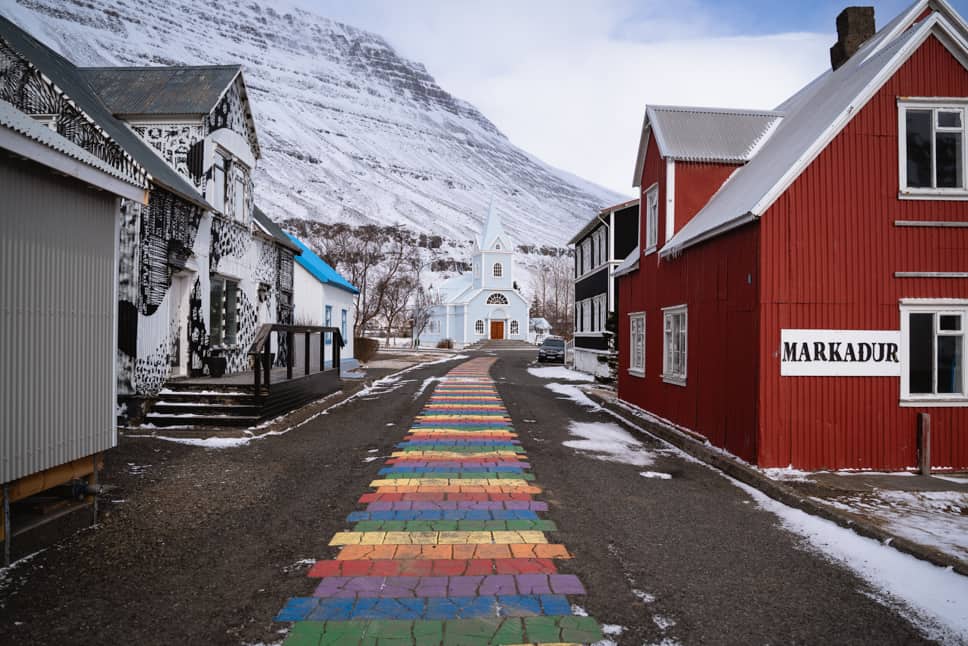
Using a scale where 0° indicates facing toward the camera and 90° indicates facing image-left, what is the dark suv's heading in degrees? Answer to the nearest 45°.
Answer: approximately 0°

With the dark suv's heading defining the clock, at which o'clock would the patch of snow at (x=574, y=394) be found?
The patch of snow is roughly at 12 o'clock from the dark suv.

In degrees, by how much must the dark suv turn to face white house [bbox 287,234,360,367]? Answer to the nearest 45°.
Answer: approximately 45° to its right

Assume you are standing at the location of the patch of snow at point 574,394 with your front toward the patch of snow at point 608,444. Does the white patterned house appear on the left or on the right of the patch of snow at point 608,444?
right

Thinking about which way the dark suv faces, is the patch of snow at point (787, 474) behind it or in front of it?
in front

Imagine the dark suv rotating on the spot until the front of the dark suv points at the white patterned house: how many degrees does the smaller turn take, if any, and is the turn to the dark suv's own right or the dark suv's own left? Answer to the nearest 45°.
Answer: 0° — it already faces it

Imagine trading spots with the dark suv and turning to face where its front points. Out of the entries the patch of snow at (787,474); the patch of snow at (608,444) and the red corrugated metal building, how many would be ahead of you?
3
